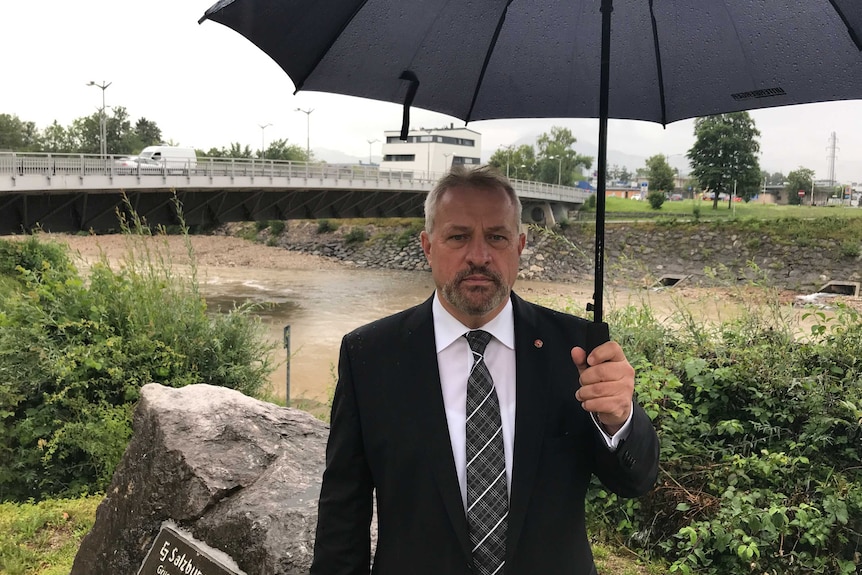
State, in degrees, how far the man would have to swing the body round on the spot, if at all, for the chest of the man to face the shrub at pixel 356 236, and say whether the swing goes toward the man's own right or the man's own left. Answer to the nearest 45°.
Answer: approximately 180°

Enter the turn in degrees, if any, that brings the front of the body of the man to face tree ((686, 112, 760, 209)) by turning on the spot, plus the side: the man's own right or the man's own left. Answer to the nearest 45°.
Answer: approximately 180°

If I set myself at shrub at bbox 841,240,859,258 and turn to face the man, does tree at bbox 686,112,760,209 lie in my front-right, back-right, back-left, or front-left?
back-right

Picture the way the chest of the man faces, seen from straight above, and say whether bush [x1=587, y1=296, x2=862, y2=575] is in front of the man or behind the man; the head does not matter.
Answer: behind

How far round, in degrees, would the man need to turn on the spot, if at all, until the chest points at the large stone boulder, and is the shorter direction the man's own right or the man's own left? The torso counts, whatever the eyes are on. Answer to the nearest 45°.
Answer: approximately 135° to the man's own right

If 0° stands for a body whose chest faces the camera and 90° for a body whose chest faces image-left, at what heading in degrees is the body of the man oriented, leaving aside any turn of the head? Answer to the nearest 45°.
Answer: approximately 0°

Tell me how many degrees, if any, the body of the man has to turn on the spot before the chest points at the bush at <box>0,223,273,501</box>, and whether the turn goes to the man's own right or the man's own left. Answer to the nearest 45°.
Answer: approximately 135° to the man's own right
